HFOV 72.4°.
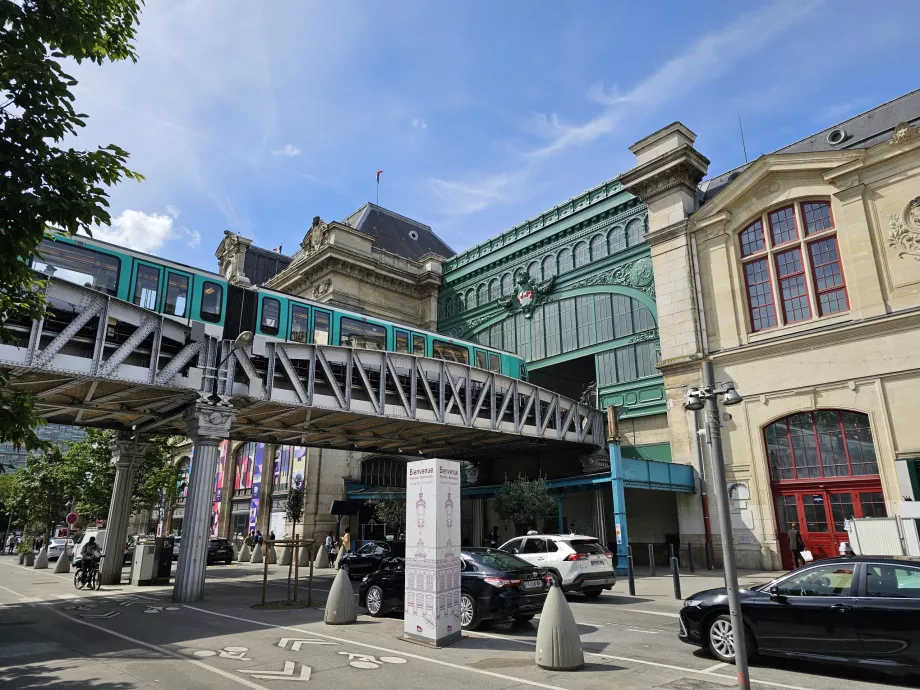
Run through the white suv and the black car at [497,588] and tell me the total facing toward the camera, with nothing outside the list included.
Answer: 0

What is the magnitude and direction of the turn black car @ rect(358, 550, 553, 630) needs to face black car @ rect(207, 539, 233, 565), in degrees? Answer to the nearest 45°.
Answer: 0° — it already faces it

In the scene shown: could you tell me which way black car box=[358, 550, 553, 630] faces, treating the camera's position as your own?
facing away from the viewer and to the left of the viewer

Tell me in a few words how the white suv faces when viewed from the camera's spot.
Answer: facing away from the viewer and to the left of the viewer

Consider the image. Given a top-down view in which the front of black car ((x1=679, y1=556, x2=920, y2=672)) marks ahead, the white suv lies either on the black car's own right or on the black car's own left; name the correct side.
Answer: on the black car's own right

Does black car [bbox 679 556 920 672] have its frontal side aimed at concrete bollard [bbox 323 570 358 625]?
yes

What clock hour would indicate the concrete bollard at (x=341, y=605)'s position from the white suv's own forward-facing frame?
The concrete bollard is roughly at 9 o'clock from the white suv.

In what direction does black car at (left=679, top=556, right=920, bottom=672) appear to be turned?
to the viewer's left

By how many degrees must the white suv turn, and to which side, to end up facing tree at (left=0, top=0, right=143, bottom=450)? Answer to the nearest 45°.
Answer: approximately 90° to its left

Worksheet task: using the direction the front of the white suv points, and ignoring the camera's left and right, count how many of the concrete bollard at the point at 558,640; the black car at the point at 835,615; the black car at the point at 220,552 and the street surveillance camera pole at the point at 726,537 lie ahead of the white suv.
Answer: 1

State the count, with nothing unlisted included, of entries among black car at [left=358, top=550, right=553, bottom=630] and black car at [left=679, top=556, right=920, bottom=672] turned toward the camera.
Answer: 0

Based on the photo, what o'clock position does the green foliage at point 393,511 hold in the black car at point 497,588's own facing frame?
The green foliage is roughly at 1 o'clock from the black car.
